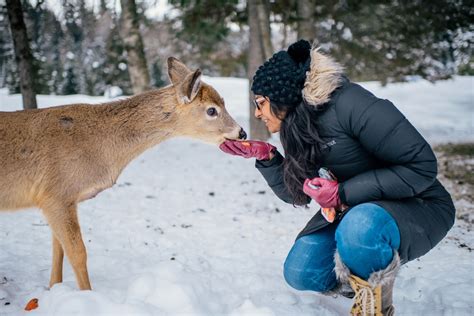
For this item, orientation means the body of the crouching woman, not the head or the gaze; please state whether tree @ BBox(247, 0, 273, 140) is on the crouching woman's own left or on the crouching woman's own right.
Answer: on the crouching woman's own right

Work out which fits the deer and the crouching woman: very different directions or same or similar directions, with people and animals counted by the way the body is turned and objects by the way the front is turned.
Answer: very different directions

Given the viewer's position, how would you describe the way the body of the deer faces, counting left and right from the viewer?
facing to the right of the viewer

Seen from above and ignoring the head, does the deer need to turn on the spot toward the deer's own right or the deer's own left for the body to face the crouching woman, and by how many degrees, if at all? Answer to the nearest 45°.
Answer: approximately 45° to the deer's own right

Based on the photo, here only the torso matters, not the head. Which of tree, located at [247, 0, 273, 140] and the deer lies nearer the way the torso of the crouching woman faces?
the deer

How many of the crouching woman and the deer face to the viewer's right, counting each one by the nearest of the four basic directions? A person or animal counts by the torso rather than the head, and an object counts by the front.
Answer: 1

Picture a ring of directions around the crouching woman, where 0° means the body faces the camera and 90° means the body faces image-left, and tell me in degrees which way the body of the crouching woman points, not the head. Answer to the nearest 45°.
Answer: approximately 45°

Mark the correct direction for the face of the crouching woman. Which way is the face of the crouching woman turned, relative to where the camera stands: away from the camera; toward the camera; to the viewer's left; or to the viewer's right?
to the viewer's left

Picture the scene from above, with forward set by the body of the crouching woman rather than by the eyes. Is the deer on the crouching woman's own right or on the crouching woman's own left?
on the crouching woman's own right
